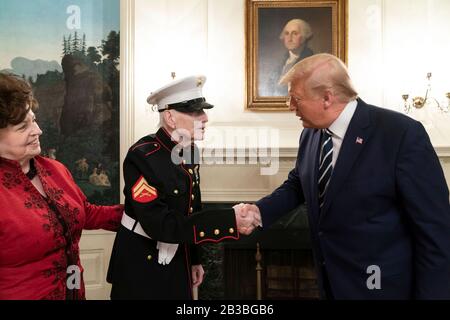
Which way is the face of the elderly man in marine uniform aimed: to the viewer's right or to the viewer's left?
to the viewer's right

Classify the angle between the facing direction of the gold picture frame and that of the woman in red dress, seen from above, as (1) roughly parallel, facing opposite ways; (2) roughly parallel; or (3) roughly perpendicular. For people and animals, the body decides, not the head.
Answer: roughly perpendicular

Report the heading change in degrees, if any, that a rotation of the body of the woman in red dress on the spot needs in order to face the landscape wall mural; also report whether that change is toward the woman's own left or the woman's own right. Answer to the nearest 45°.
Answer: approximately 135° to the woman's own left

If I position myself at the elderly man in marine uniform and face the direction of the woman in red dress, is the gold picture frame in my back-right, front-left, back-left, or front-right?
back-right

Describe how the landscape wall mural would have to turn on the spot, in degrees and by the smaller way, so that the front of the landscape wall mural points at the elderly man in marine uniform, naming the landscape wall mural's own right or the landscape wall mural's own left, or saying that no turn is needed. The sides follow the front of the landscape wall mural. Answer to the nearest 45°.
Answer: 0° — it already faces them

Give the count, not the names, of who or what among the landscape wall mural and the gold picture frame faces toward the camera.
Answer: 2

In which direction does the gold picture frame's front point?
toward the camera

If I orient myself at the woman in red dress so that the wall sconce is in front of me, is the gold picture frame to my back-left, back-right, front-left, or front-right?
front-left

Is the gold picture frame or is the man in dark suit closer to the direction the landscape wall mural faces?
the man in dark suit

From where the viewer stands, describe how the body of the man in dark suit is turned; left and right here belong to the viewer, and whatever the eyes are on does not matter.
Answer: facing the viewer and to the left of the viewer

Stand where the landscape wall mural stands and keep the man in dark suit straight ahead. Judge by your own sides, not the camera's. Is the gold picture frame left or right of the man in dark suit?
left

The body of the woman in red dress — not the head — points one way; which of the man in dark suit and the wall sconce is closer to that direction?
the man in dark suit

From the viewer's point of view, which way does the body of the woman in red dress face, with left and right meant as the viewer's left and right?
facing the viewer and to the right of the viewer

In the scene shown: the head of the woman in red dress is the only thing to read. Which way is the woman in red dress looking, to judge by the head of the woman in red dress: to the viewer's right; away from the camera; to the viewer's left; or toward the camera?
to the viewer's right

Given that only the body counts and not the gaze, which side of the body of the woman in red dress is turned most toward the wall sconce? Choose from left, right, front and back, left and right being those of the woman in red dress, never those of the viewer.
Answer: left

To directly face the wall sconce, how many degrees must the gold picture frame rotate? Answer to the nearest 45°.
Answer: approximately 90° to its left
